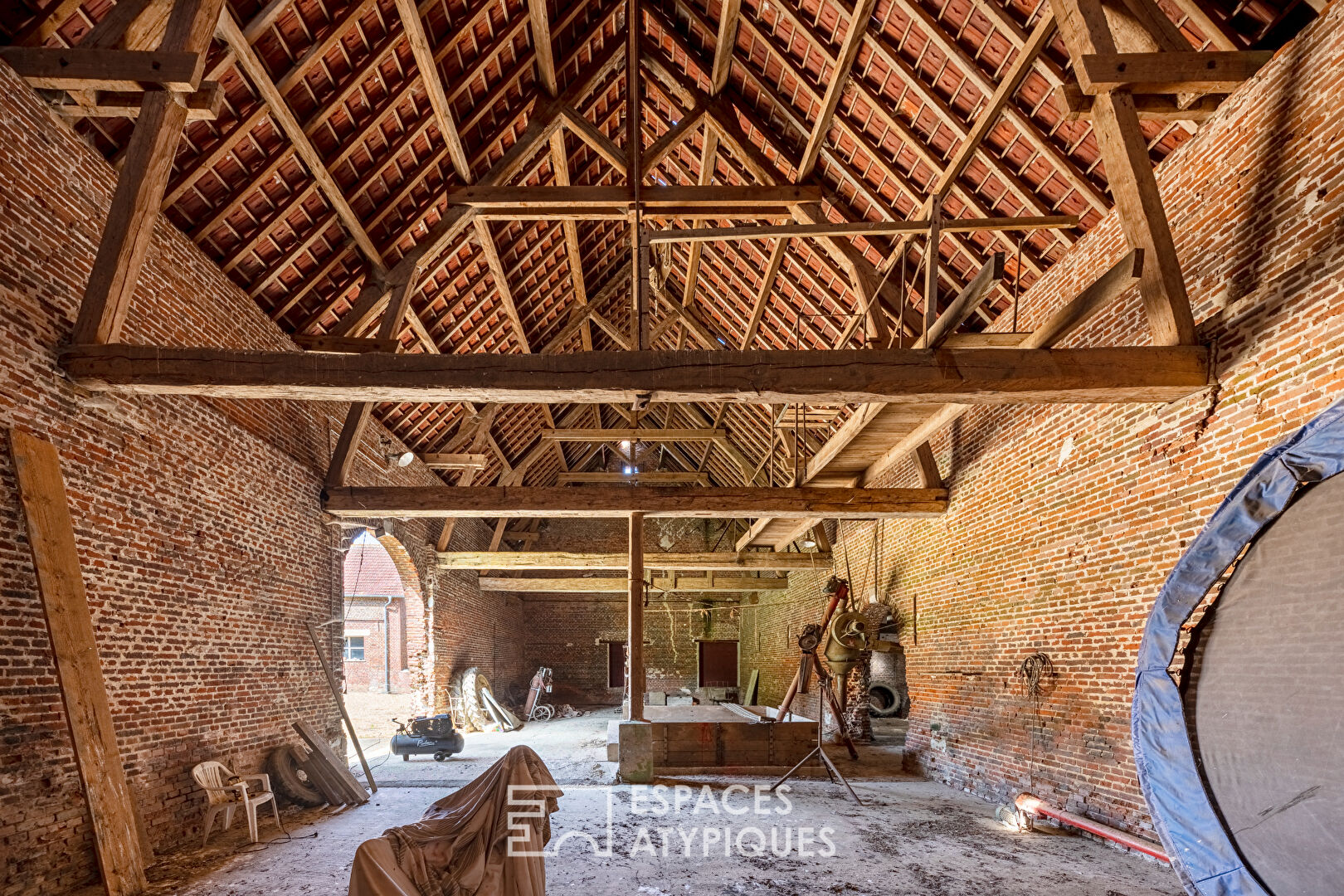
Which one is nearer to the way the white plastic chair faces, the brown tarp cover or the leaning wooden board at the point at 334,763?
the brown tarp cover

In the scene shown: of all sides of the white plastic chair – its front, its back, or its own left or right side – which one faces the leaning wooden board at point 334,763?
left

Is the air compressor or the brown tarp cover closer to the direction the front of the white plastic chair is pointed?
the brown tarp cover

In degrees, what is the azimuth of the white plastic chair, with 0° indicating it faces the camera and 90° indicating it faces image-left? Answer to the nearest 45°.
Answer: approximately 315°

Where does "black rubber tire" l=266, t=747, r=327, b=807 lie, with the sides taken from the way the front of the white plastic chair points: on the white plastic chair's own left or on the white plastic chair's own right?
on the white plastic chair's own left

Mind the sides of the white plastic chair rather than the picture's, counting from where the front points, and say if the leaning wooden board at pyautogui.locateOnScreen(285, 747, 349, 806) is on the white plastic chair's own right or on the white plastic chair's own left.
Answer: on the white plastic chair's own left
